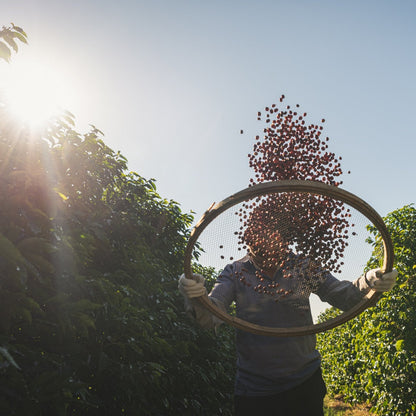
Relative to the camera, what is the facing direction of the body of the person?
toward the camera
